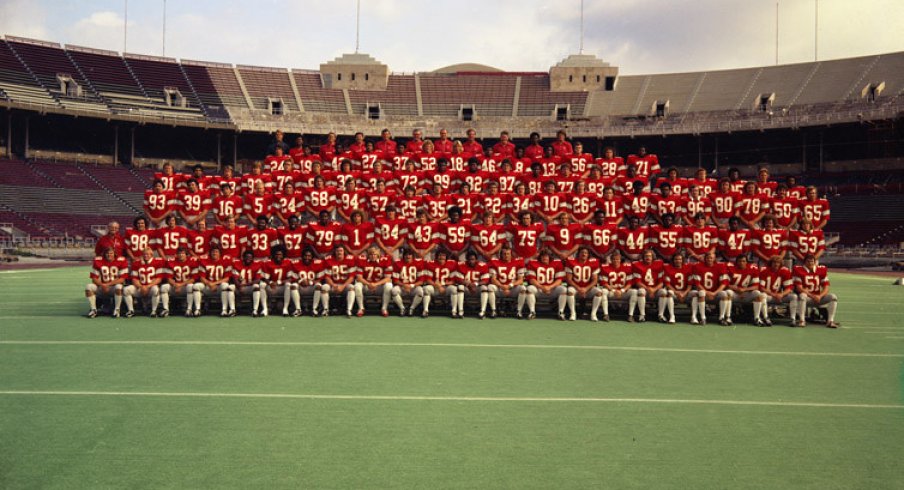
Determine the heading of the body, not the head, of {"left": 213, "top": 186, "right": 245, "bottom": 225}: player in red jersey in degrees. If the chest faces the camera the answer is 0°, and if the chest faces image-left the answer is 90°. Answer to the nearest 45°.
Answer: approximately 0°

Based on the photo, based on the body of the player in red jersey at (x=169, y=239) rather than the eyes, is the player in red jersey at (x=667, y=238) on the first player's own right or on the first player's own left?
on the first player's own left

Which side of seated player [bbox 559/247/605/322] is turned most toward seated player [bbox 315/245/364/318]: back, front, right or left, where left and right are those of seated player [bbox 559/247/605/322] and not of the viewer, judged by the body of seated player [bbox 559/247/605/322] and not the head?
right

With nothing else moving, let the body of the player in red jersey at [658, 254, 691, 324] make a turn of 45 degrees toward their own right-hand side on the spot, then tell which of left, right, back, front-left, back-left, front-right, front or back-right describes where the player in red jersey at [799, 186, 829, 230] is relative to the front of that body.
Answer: back

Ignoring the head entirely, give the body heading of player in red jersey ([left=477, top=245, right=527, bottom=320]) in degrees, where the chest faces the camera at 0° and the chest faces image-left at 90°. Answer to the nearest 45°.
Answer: approximately 0°

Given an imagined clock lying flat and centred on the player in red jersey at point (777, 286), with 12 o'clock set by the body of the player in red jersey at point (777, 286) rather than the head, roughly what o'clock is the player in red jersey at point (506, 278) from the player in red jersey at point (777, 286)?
the player in red jersey at point (506, 278) is roughly at 2 o'clock from the player in red jersey at point (777, 286).
